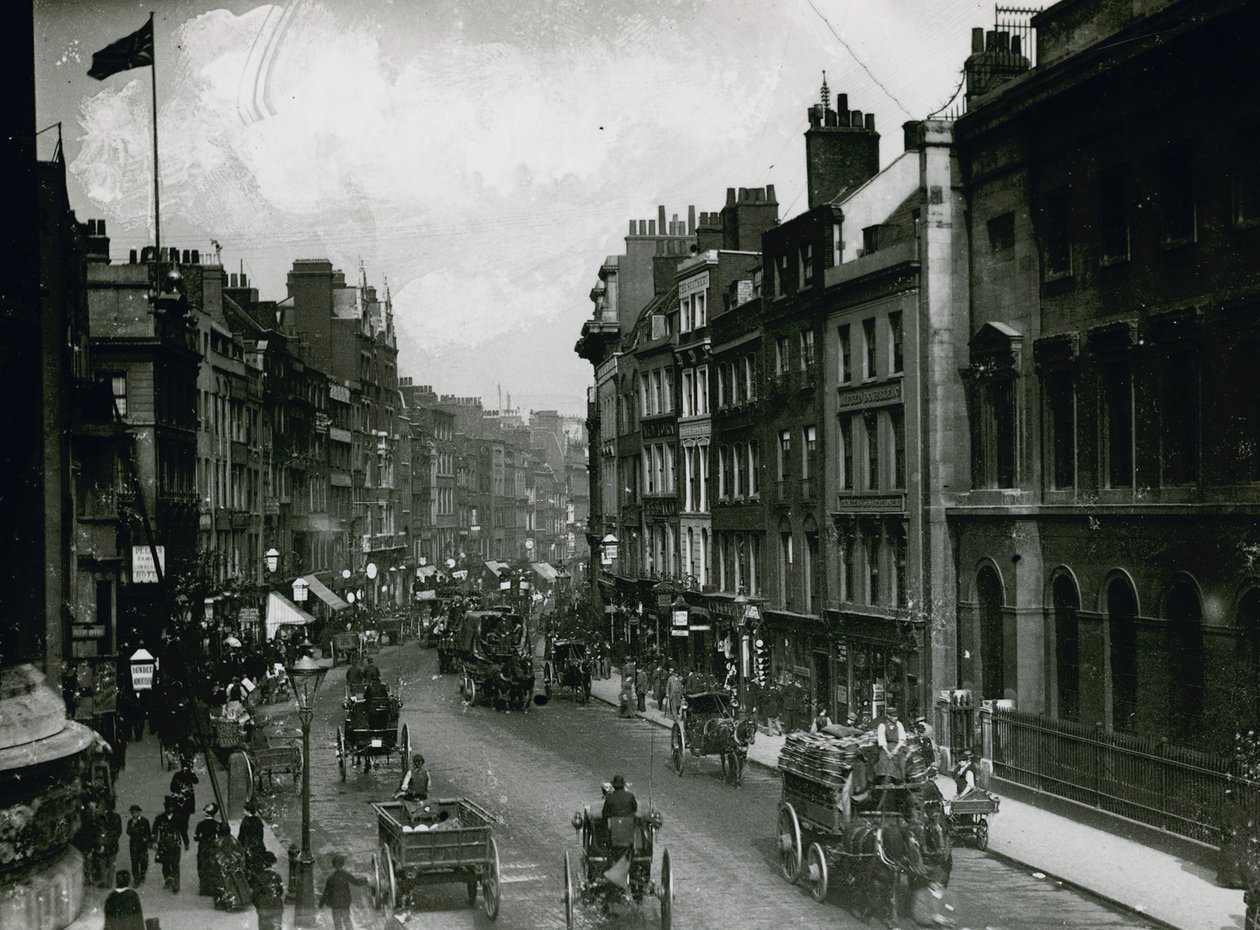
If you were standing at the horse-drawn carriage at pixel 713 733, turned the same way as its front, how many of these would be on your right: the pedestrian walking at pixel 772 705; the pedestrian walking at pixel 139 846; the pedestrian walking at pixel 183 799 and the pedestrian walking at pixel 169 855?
3

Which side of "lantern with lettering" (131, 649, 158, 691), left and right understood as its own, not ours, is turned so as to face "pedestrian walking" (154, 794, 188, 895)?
front

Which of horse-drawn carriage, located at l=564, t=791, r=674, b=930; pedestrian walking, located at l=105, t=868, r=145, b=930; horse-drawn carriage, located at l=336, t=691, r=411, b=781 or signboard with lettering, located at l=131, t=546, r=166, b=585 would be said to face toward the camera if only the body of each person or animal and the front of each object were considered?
the signboard with lettering

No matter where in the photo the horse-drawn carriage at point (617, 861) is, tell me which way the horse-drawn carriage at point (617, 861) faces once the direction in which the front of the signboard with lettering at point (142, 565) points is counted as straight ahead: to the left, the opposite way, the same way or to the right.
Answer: the opposite way

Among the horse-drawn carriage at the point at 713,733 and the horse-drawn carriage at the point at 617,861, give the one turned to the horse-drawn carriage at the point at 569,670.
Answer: the horse-drawn carriage at the point at 617,861

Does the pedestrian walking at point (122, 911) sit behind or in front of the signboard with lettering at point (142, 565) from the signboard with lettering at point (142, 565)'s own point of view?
in front

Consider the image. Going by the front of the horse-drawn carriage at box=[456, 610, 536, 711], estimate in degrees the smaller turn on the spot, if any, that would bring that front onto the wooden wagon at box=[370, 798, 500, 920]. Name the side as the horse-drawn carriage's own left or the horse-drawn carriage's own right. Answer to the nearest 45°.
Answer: approximately 45° to the horse-drawn carriage's own right

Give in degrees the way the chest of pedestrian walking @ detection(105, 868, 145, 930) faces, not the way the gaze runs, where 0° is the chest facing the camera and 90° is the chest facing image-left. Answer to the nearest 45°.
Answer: approximately 180°

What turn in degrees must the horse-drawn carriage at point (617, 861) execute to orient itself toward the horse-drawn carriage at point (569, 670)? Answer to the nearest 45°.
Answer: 0° — it already faces it

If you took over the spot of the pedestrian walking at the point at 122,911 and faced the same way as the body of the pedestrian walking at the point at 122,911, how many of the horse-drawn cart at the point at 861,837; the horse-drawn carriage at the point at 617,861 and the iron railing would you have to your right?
3

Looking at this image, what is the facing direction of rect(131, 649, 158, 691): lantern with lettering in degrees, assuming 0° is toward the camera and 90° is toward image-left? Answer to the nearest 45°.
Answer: approximately 0°

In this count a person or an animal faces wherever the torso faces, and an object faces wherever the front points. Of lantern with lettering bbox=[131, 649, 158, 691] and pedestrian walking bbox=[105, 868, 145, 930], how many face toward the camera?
1

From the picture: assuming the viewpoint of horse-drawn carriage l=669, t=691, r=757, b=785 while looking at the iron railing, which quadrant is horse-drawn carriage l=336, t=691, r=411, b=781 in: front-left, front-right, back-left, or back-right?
back-right

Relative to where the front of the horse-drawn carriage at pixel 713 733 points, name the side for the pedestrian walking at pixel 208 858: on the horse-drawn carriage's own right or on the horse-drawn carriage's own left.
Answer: on the horse-drawn carriage's own right

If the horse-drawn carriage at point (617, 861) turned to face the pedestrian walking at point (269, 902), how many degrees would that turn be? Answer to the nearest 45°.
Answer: approximately 90° to its left

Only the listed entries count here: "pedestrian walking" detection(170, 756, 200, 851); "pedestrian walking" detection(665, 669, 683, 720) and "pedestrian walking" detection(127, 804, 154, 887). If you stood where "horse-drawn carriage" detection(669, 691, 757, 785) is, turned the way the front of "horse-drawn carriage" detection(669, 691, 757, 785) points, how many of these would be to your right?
2

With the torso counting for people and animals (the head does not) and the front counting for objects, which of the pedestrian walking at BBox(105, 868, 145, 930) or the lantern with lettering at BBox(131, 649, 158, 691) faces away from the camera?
the pedestrian walking

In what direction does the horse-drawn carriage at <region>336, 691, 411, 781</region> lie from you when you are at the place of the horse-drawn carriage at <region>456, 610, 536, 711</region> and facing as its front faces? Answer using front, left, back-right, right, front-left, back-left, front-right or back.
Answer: front-right

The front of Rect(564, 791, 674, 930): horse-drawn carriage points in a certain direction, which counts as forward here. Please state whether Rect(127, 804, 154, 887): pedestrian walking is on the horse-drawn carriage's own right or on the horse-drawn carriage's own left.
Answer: on the horse-drawn carriage's own left

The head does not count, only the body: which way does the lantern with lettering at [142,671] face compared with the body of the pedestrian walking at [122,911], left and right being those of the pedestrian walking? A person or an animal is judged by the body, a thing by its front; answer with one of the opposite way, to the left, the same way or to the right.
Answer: the opposite way
